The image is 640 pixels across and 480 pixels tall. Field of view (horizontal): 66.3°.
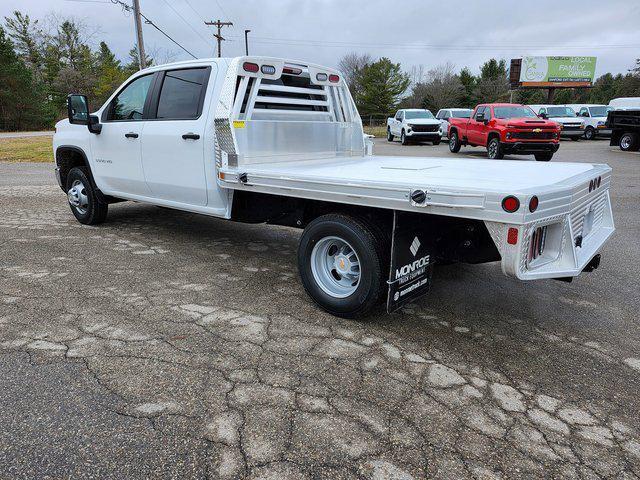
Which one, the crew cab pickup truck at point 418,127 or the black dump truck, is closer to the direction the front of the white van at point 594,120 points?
the black dump truck

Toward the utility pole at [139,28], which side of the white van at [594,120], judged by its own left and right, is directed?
right

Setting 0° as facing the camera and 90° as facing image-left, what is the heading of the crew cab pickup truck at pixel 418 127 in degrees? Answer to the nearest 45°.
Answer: approximately 315°

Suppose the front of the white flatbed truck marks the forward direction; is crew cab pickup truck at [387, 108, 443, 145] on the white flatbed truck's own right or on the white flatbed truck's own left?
on the white flatbed truck's own right

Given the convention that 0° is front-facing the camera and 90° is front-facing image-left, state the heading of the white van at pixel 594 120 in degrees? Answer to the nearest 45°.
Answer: approximately 315°

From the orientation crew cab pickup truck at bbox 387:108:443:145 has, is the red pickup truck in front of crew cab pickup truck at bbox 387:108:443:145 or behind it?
in front

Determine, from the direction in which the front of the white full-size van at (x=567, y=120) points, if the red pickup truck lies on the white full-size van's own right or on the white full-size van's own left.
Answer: on the white full-size van's own right

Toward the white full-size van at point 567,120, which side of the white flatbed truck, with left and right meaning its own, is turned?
right

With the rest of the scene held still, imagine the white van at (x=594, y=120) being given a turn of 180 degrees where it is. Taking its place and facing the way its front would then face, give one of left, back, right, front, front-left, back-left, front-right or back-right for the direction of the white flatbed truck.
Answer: back-left

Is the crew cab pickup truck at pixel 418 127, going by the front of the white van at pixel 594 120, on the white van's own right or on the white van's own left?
on the white van's own right

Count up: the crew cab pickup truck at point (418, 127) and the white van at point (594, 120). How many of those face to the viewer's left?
0

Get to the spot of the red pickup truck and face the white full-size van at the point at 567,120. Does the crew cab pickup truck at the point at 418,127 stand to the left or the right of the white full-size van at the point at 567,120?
left

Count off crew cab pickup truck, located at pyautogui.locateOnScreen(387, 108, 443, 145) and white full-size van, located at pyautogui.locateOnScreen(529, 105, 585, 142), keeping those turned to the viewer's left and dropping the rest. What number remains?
0

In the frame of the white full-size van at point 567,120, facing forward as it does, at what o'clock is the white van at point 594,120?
the white van at point 594,120 is roughly at 9 o'clock from the white full-size van at point 567,120.

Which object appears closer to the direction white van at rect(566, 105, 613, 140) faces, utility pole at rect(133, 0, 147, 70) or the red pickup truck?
the red pickup truck

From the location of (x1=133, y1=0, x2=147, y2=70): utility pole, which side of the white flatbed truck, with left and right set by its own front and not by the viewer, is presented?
front
